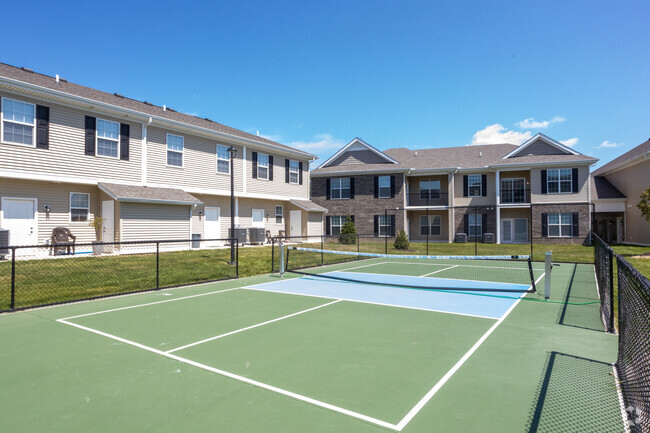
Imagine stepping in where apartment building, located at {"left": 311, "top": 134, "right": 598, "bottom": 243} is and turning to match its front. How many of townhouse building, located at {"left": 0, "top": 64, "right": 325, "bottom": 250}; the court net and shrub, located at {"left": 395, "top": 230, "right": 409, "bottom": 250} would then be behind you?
0

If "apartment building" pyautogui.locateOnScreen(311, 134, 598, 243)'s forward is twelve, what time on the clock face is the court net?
The court net is roughly at 12 o'clock from the apartment building.

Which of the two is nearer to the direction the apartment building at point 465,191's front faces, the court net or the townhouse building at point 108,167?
the court net

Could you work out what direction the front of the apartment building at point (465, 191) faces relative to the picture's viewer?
facing the viewer

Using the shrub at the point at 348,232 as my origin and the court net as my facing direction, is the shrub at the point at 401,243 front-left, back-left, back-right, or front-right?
front-left

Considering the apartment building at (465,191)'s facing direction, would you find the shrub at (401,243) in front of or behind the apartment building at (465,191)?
in front

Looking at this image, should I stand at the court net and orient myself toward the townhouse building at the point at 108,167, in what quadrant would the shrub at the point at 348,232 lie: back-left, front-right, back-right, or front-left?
front-right

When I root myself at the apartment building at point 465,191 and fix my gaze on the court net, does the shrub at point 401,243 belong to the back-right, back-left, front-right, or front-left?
front-right

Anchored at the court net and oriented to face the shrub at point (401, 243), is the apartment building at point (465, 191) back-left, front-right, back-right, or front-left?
front-right

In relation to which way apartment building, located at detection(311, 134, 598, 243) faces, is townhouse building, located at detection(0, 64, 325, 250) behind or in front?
in front
